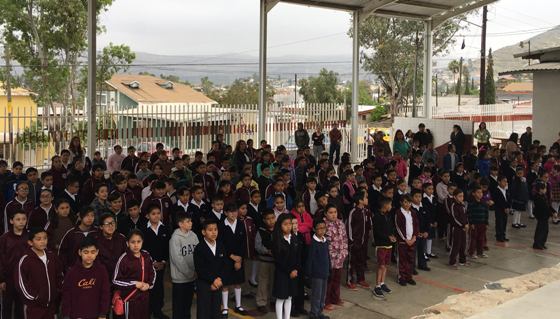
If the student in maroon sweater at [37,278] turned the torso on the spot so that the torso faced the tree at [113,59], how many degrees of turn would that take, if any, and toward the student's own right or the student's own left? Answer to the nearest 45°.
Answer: approximately 135° to the student's own left

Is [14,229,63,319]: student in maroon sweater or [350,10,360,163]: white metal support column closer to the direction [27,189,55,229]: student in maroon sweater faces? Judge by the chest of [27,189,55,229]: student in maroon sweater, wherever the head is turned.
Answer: the student in maroon sweater

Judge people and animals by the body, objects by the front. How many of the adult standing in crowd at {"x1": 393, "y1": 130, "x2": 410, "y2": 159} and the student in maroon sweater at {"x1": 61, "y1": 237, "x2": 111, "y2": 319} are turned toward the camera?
2

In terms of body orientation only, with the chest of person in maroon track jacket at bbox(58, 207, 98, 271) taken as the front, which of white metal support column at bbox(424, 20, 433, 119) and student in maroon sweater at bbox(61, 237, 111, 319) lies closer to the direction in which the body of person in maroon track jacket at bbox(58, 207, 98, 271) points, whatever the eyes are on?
the student in maroon sweater

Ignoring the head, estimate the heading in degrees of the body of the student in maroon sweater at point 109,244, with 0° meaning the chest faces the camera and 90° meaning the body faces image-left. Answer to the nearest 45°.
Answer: approximately 315°

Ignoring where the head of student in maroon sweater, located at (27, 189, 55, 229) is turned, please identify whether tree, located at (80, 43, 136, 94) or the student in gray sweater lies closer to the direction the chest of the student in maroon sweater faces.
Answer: the student in gray sweater
